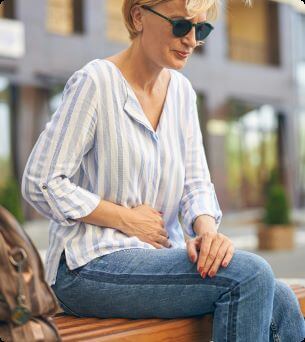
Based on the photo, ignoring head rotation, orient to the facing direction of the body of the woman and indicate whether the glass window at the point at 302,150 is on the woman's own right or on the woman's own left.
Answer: on the woman's own left

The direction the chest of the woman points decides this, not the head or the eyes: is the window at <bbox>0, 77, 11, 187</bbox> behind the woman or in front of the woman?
behind

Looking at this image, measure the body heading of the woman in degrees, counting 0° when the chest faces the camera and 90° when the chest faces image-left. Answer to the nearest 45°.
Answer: approximately 315°

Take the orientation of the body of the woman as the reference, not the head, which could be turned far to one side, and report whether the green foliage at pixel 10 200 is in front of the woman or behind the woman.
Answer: behind

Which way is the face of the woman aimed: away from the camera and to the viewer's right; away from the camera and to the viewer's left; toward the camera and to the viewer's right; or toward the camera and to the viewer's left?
toward the camera and to the viewer's right

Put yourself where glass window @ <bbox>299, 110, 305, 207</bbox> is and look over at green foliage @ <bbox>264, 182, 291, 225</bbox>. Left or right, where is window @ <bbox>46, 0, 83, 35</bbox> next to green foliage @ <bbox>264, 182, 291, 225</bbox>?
right

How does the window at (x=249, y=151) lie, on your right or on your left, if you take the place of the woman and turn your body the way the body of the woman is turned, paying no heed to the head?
on your left

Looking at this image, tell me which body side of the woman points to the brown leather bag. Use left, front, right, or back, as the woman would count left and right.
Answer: right

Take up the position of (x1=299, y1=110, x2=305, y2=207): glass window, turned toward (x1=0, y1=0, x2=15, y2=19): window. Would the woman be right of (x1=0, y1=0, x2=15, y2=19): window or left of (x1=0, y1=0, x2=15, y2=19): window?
left

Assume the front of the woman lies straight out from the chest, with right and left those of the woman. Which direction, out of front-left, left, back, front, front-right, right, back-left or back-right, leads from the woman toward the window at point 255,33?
back-left
